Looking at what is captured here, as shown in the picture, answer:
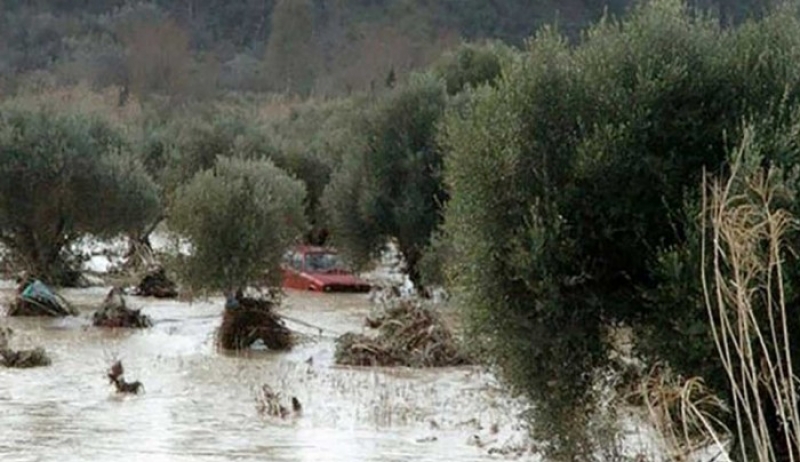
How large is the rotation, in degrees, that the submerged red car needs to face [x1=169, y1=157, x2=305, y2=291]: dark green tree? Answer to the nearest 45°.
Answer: approximately 45° to its right

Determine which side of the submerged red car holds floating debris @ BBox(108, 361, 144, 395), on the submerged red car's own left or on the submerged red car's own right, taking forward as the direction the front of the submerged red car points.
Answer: on the submerged red car's own right

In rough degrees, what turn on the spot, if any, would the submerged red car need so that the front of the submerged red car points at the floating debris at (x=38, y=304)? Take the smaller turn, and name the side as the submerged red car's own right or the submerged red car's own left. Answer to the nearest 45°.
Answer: approximately 90° to the submerged red car's own right

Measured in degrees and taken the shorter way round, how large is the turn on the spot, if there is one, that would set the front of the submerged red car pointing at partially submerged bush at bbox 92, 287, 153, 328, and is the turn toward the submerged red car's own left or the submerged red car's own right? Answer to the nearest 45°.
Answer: approximately 90° to the submerged red car's own right
